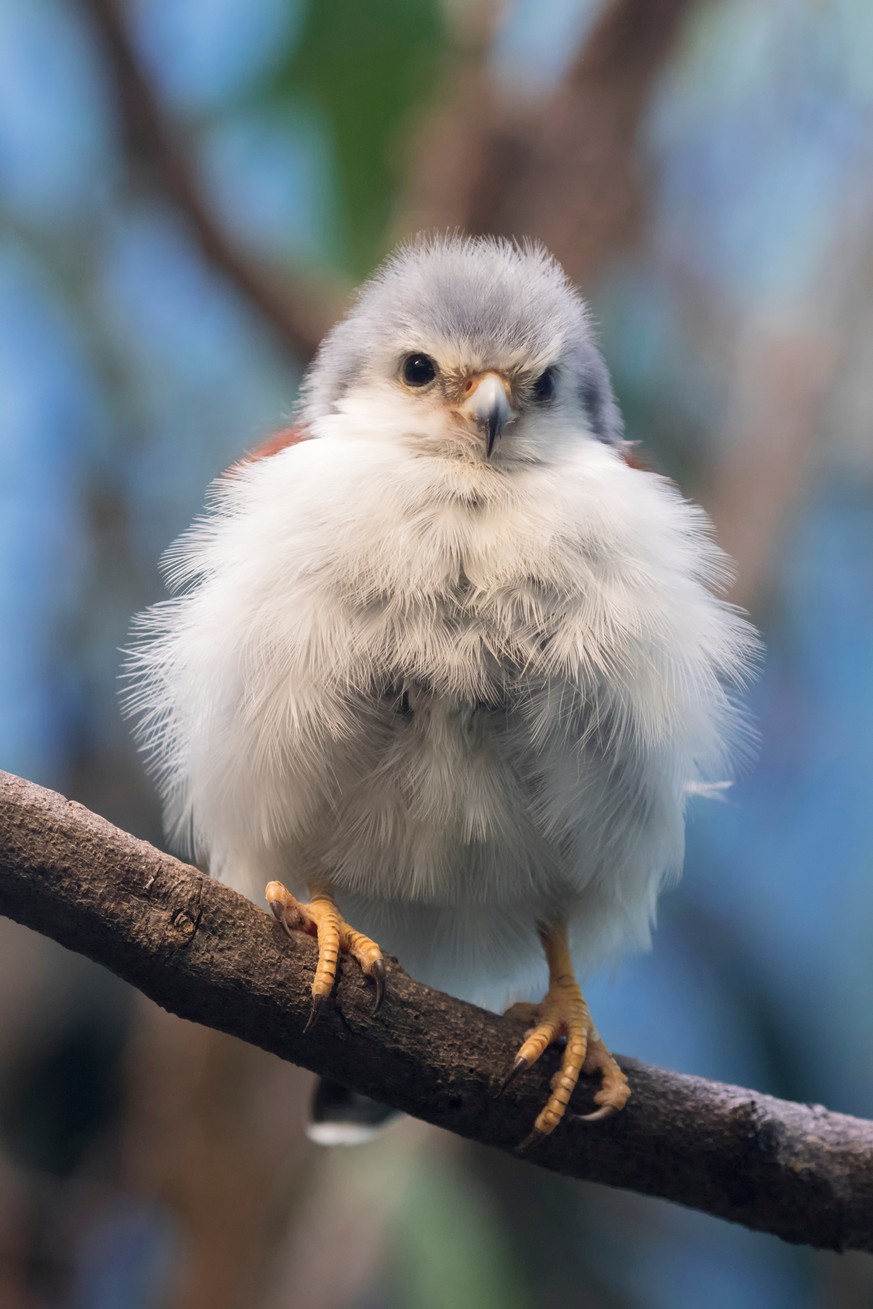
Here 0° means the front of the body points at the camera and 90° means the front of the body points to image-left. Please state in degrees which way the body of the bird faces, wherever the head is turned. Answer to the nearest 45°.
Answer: approximately 0°
